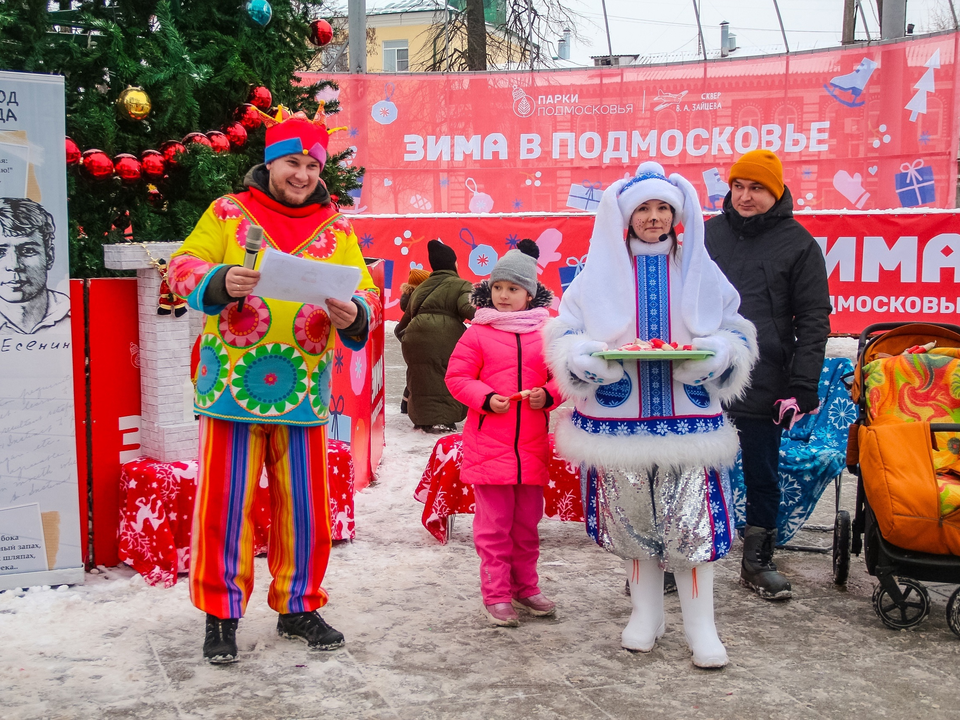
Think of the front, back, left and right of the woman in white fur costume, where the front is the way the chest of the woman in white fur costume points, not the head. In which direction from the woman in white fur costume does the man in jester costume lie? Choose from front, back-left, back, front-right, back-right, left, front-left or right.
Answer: right

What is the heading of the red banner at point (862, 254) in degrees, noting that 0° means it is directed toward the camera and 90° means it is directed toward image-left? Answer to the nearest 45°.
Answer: approximately 0°

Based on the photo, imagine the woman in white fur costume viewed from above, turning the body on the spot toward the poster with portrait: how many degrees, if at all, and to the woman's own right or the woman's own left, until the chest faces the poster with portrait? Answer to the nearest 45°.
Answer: approximately 90° to the woman's own right

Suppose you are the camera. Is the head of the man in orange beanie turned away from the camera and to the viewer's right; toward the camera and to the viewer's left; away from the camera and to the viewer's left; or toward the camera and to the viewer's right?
toward the camera and to the viewer's left

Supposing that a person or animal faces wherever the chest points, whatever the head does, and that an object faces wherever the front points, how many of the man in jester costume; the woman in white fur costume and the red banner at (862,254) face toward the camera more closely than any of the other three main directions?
3

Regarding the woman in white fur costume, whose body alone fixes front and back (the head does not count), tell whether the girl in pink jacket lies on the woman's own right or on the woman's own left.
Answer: on the woman's own right

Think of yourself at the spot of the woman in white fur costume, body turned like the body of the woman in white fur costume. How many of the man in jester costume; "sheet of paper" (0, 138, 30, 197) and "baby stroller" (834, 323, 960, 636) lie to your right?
2

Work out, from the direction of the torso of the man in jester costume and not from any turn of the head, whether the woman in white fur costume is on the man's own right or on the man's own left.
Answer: on the man's own left

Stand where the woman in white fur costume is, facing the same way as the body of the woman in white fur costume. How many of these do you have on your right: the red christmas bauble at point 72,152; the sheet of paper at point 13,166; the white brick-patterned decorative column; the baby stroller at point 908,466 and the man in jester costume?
4

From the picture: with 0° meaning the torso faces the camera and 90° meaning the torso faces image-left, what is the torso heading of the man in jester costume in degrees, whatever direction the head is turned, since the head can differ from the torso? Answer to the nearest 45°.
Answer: approximately 0°

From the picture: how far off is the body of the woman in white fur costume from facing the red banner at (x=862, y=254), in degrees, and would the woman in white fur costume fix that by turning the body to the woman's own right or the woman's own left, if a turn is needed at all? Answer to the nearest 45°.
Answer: approximately 180°

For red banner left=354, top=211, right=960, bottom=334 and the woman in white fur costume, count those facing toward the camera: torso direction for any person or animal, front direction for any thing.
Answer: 2

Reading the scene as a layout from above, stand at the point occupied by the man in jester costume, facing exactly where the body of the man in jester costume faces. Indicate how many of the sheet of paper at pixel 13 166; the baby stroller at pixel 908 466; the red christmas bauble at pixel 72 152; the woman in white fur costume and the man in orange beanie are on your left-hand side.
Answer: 3
